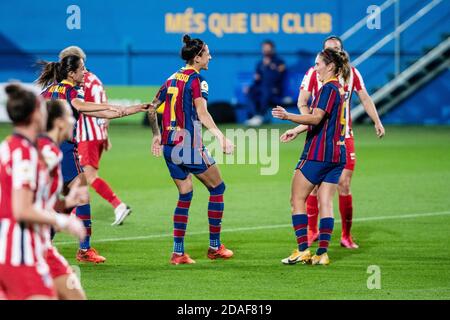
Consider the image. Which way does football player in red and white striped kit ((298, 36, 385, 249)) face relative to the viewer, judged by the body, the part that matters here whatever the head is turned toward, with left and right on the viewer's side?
facing the viewer

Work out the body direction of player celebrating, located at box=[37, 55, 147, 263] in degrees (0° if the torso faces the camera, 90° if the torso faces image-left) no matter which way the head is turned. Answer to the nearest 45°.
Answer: approximately 225°

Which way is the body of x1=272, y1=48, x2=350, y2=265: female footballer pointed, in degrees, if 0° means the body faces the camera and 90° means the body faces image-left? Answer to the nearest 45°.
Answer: approximately 90°

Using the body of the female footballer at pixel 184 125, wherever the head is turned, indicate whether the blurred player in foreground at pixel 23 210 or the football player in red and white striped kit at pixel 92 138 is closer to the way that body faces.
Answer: the football player in red and white striped kit

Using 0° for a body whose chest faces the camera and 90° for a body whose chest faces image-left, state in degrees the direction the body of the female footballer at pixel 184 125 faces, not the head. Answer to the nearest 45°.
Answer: approximately 225°

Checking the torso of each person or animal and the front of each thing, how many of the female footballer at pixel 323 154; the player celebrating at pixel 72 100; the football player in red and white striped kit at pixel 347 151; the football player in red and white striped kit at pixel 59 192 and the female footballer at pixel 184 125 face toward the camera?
1

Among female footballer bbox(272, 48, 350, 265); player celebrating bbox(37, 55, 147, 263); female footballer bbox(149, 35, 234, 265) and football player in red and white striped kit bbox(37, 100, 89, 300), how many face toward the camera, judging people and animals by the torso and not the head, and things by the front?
0

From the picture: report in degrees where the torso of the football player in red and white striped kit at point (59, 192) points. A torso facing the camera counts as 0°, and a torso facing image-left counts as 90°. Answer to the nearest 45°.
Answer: approximately 270°

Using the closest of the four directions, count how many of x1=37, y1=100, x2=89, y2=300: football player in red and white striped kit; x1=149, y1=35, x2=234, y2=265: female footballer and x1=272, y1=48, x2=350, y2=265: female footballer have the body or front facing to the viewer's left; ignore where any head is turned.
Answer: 1

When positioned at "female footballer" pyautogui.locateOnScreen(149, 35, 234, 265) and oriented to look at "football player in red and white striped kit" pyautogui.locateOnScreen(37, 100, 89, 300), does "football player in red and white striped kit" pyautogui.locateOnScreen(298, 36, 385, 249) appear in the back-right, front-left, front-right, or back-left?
back-left

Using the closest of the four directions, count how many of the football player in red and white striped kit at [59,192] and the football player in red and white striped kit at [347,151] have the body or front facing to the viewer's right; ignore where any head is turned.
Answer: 1

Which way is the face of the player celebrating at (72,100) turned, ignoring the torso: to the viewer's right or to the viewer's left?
to the viewer's right
